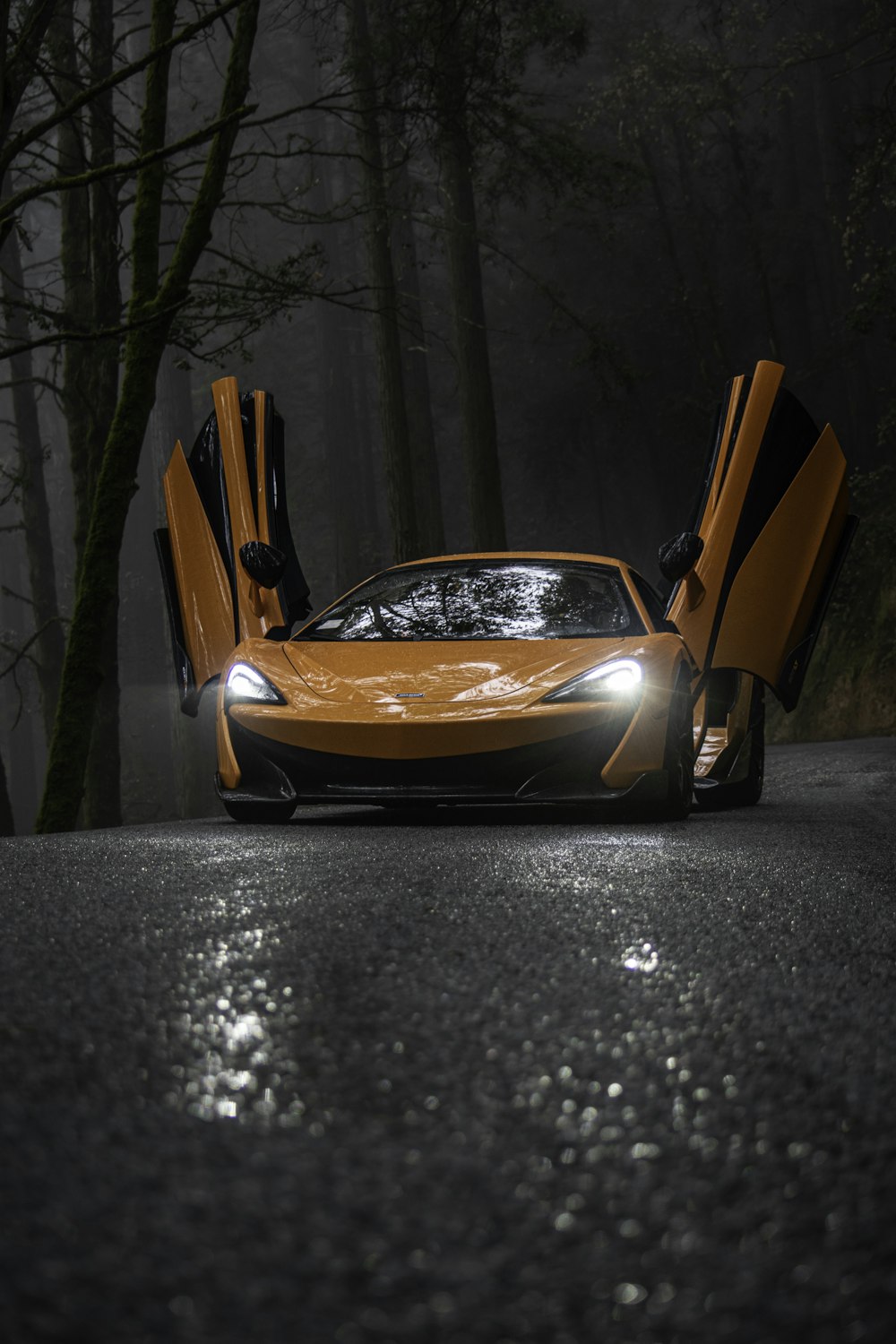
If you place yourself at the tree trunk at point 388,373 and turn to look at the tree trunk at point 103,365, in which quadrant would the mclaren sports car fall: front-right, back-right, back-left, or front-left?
front-left

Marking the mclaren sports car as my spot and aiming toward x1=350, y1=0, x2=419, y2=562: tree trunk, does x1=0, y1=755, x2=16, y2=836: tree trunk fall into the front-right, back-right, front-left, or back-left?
front-left

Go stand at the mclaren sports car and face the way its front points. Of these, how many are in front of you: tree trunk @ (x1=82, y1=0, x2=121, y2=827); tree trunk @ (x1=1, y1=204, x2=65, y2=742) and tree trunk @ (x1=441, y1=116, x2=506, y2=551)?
0

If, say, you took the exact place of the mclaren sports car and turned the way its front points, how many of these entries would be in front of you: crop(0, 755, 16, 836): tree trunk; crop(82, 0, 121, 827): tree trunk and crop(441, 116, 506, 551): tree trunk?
0

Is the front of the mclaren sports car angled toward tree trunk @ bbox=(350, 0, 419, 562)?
no

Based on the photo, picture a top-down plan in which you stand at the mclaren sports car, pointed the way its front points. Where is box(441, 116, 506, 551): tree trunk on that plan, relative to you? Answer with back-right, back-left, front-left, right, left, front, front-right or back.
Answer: back

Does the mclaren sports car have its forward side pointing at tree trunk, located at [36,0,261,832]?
no

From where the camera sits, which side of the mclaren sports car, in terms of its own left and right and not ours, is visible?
front

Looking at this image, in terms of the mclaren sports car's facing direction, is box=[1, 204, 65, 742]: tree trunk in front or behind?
behind

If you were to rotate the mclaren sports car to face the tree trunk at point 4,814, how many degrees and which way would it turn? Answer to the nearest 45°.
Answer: approximately 135° to its right
